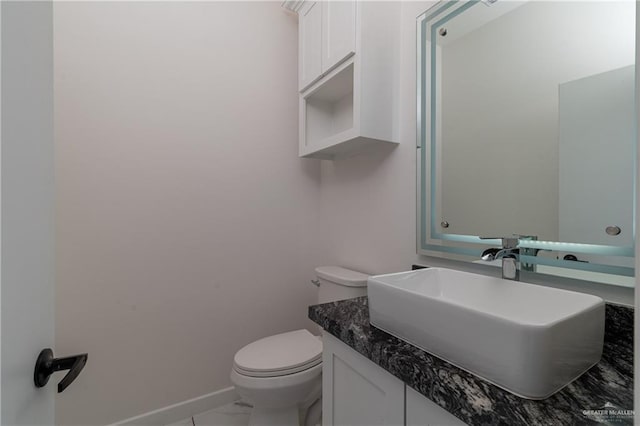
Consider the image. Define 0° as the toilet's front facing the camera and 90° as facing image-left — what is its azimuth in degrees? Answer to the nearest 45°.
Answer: approximately 45°

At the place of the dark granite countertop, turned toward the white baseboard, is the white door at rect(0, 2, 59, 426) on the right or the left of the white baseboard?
left

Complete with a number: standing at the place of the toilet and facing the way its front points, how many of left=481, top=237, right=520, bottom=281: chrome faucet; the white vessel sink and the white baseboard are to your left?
2

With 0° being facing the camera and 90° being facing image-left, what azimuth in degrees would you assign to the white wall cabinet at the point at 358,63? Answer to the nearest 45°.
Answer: approximately 45°

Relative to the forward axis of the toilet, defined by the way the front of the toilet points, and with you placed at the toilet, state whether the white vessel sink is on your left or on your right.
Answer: on your left

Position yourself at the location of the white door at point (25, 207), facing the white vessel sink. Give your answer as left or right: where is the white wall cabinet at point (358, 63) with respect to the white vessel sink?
left
